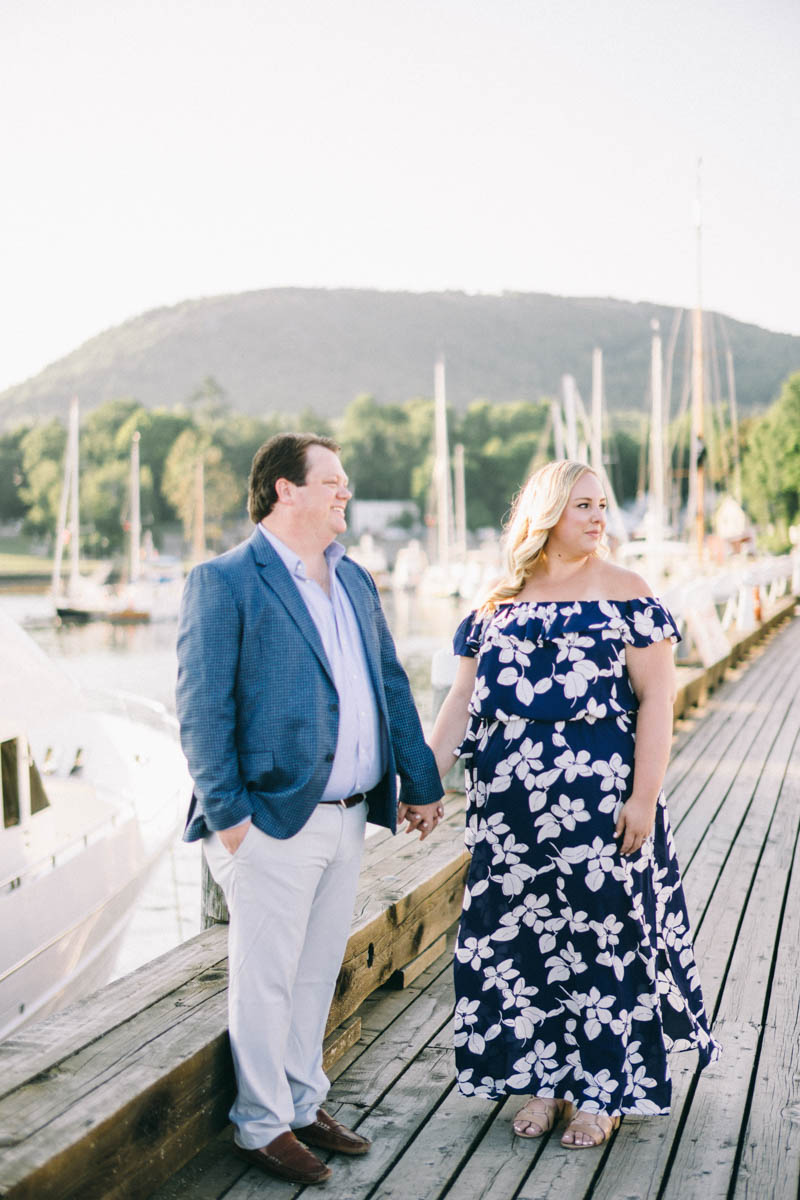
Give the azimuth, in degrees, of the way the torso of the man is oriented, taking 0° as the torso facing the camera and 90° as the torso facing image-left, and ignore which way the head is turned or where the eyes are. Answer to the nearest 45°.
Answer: approximately 315°

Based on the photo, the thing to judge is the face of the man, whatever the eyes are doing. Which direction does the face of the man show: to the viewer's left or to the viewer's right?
to the viewer's right

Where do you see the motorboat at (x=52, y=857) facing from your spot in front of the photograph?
facing away from the viewer and to the right of the viewer

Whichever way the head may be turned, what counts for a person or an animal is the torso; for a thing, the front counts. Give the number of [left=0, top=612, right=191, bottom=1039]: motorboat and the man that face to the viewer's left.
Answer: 0

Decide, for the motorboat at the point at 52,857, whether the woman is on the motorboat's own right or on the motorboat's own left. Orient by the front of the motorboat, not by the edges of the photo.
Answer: on the motorboat's own right

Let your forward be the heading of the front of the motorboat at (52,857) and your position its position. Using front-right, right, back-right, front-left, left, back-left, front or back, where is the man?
back-right

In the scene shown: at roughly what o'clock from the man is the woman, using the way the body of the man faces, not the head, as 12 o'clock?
The woman is roughly at 10 o'clock from the man.

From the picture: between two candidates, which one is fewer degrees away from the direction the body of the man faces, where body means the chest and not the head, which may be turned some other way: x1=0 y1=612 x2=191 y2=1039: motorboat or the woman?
the woman
